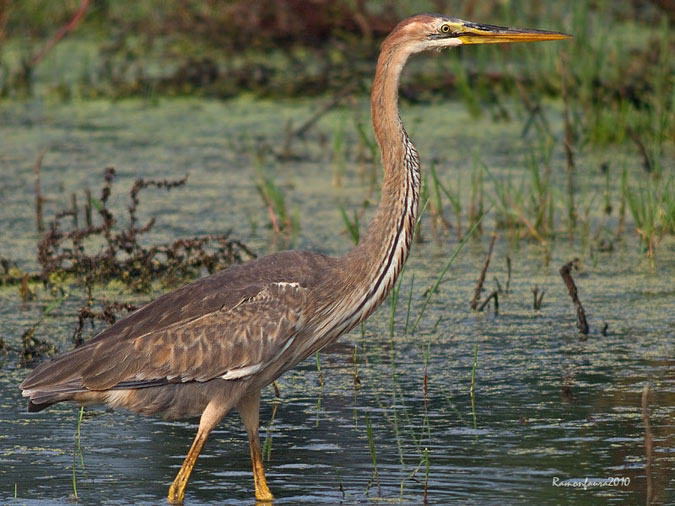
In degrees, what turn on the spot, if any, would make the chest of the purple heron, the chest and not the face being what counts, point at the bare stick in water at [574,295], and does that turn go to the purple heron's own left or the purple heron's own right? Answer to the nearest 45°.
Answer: approximately 45° to the purple heron's own left

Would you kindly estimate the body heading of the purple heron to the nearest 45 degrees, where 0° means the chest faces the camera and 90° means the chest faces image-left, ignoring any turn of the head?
approximately 270°
